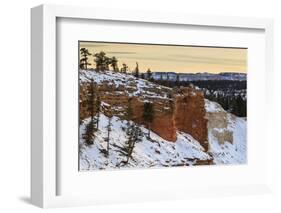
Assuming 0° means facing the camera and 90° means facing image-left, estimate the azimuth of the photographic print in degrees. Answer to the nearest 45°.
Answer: approximately 315°

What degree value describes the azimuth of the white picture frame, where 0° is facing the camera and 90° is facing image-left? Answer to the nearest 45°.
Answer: approximately 315°
